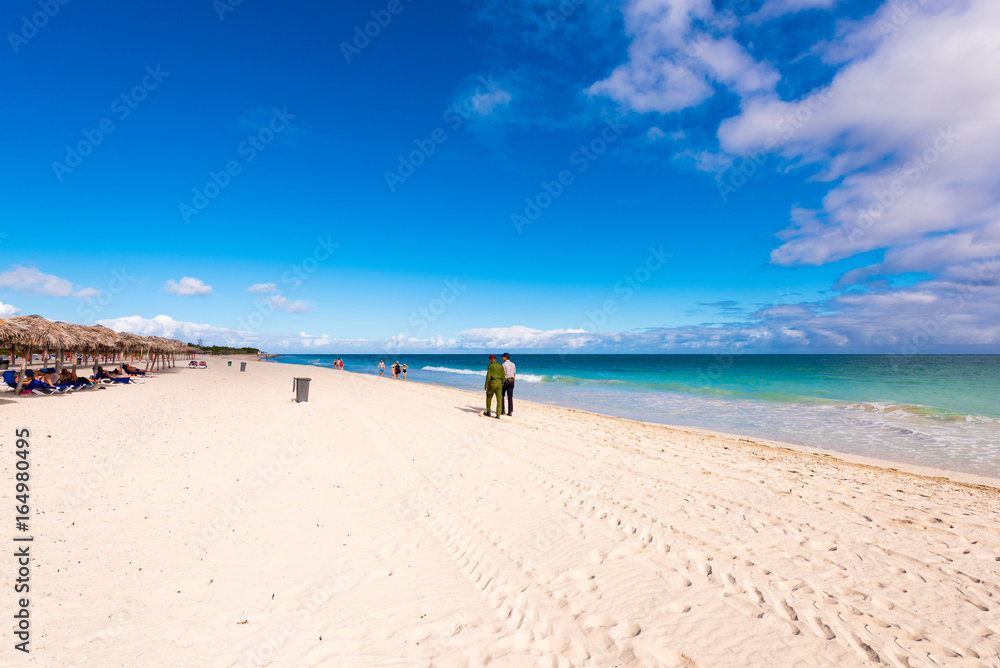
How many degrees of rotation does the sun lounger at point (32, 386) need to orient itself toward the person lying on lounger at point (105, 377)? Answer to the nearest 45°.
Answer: approximately 45° to its left

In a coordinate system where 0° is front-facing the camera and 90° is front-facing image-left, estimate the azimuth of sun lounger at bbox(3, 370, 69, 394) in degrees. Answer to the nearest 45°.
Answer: approximately 270°

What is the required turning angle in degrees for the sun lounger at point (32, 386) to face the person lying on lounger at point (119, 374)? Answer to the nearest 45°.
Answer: approximately 45° to its left

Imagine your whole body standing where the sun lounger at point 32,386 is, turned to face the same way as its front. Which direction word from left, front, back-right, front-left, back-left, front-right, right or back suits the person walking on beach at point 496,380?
front-right
